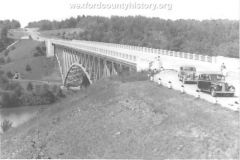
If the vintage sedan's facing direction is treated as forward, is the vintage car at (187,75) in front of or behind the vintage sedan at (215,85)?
behind

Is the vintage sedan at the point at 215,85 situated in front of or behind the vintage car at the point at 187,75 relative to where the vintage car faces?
in front
